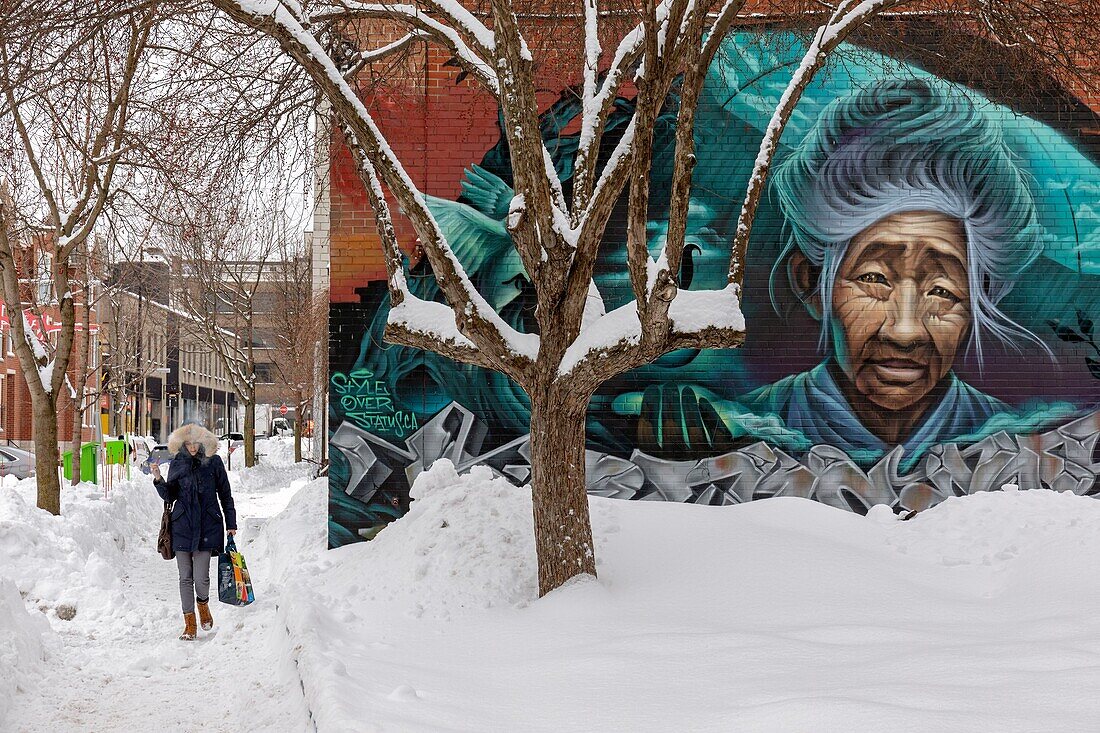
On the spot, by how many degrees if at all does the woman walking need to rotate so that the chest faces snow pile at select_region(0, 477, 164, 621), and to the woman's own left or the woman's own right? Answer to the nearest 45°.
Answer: approximately 135° to the woman's own right

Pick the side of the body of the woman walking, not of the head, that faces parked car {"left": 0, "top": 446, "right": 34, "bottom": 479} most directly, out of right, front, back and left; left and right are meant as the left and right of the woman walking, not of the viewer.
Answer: back

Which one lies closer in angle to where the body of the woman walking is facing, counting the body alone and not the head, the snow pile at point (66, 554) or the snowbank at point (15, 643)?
the snowbank

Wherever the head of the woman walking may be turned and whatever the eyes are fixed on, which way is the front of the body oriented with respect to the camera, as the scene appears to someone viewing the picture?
toward the camera

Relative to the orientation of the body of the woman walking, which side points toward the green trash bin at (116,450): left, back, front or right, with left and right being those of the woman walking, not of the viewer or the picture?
back

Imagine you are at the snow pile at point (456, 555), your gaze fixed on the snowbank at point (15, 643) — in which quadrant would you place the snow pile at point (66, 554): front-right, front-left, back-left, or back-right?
front-right

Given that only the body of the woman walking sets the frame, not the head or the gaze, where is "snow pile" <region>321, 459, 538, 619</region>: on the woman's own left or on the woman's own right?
on the woman's own left

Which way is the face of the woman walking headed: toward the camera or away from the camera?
toward the camera

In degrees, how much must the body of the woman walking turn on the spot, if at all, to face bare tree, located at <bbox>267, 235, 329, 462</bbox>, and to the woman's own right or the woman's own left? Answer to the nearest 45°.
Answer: approximately 180°
